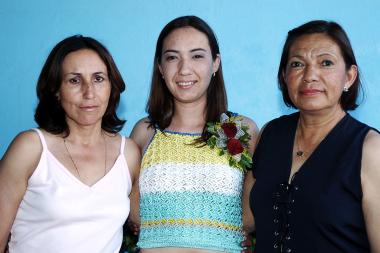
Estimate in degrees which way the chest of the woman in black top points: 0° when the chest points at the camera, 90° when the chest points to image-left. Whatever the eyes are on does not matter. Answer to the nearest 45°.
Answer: approximately 45°
